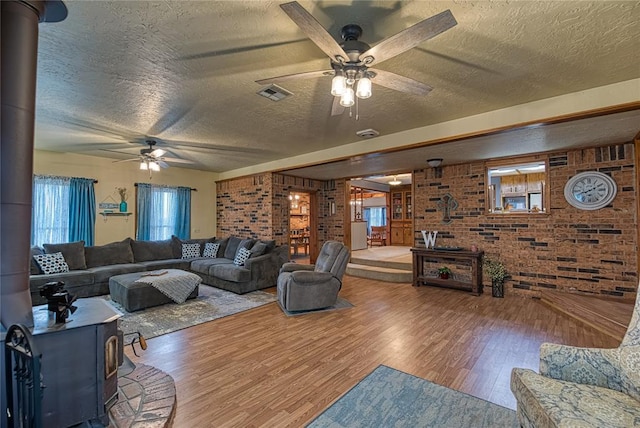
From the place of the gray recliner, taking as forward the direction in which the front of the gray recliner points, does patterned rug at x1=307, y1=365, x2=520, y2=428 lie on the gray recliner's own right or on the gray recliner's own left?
on the gray recliner's own left

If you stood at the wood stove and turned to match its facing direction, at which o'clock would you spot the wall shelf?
The wall shelf is roughly at 9 o'clock from the wood stove.

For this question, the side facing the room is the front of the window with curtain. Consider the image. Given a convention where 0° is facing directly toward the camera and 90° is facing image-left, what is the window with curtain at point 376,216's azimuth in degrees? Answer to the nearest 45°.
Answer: approximately 0°

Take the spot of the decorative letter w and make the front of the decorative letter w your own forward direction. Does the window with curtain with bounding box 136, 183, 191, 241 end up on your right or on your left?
on your right

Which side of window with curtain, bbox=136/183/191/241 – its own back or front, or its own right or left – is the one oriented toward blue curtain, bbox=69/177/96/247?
right

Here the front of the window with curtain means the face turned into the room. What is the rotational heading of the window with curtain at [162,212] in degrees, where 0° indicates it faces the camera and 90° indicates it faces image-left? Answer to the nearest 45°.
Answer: approximately 315°

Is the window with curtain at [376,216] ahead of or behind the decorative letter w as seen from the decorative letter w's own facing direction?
behind

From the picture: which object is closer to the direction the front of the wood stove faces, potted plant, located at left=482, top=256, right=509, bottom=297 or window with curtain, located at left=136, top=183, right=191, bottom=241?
the potted plant

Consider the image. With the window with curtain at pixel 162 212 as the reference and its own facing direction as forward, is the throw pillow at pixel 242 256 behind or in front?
in front

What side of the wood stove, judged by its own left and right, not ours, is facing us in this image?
right

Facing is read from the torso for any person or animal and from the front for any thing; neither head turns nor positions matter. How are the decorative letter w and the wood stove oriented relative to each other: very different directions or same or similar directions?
very different directions
